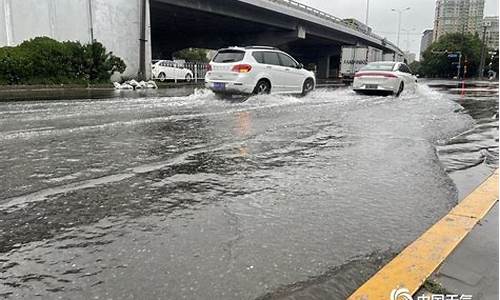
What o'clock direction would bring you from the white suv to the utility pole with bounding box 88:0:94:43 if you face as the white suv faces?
The utility pole is roughly at 9 o'clock from the white suv.

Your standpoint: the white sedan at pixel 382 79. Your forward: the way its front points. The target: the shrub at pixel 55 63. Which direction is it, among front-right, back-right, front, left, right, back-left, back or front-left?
back-left

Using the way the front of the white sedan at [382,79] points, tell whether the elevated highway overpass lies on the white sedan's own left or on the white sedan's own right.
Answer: on the white sedan's own left

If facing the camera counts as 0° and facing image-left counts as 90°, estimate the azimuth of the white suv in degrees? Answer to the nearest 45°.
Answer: approximately 225°

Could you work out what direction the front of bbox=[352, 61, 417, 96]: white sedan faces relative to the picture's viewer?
facing away from the viewer and to the right of the viewer

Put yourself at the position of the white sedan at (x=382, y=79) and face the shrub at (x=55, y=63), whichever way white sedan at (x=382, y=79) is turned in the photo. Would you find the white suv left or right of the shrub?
left
